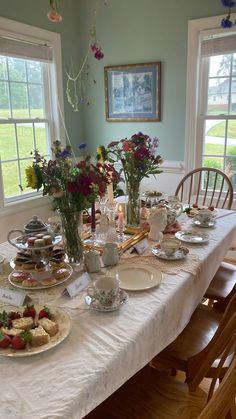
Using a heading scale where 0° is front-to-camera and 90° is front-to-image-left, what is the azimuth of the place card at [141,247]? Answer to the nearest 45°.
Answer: approximately 315°

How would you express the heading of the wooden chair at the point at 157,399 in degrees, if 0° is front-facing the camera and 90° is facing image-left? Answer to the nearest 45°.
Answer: approximately 135°

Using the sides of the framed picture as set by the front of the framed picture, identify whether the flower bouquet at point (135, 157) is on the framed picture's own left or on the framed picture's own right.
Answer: on the framed picture's own left
